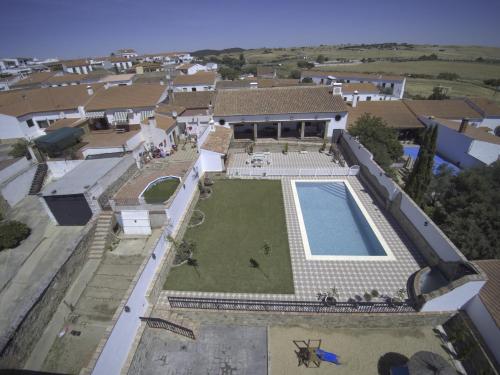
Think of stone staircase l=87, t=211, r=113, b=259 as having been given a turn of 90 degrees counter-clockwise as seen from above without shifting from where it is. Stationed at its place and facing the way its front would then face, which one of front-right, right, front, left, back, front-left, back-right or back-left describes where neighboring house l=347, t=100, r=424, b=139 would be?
front

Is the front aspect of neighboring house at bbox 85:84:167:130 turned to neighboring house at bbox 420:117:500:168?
no

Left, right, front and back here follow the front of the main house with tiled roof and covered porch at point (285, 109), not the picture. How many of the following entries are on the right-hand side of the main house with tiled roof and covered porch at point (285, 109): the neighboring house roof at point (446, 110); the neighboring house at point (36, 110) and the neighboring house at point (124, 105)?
2

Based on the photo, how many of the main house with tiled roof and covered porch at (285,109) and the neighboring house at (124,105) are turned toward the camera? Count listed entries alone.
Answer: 2

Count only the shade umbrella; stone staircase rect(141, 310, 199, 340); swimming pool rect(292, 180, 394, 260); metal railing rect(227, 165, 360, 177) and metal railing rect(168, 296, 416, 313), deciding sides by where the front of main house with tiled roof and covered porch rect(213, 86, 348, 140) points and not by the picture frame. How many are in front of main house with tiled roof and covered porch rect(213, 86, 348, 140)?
5

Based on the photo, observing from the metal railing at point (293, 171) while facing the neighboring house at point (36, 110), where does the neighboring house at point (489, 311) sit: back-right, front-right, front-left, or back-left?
back-left

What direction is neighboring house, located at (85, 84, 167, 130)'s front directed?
toward the camera

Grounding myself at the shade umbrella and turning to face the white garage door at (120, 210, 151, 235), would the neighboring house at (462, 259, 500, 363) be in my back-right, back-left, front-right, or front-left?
back-right

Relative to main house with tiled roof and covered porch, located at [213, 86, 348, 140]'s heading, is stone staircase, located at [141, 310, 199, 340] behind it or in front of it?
in front

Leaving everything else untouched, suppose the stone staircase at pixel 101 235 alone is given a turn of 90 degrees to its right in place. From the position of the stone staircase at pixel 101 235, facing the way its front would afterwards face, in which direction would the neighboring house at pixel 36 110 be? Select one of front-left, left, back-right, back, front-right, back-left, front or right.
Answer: right

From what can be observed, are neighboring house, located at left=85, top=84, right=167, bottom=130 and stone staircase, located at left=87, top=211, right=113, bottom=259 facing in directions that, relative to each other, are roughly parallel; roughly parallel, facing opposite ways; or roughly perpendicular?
roughly parallel

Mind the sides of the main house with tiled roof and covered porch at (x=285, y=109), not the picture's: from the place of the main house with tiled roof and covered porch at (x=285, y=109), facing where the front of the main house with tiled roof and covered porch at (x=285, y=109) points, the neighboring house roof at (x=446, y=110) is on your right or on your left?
on your left

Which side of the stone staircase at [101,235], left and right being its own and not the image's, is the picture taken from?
front

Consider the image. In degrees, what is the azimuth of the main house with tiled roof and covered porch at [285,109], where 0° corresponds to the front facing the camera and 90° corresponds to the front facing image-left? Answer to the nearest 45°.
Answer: approximately 0°

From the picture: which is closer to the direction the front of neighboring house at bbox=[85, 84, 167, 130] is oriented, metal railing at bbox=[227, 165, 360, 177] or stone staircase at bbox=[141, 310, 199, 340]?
the stone staircase

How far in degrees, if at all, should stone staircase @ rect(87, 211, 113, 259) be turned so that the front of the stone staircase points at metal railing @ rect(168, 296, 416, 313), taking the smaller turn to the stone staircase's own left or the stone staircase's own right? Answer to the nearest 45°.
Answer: approximately 45° to the stone staircase's own left

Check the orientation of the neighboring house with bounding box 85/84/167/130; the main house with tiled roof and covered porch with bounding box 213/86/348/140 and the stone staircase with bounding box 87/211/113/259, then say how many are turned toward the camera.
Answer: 3

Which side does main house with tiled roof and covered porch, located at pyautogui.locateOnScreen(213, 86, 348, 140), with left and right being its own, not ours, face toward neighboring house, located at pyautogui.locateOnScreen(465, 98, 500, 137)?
left
